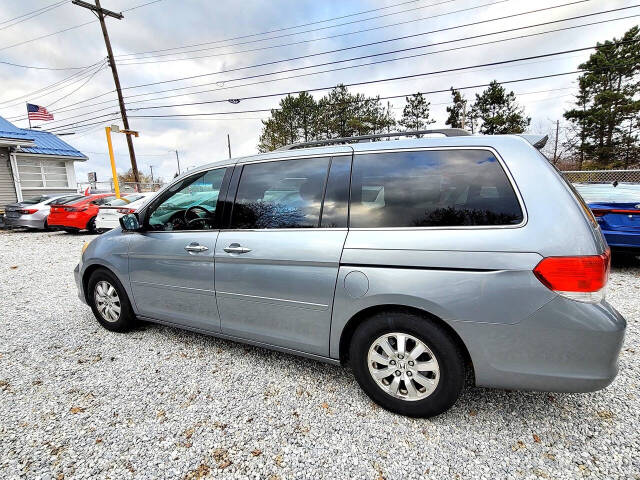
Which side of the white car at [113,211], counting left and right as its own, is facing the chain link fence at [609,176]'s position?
right

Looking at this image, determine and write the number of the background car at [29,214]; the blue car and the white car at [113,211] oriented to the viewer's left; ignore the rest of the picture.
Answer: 0

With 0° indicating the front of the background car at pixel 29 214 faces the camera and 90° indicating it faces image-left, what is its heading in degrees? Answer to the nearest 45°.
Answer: approximately 225°

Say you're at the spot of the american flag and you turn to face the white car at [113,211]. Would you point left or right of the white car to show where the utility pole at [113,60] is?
left

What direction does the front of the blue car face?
away from the camera

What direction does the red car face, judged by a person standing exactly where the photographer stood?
facing away from the viewer and to the right of the viewer

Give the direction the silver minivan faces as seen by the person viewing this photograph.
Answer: facing away from the viewer and to the left of the viewer

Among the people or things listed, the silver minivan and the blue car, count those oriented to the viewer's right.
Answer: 0

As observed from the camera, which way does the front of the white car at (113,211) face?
facing away from the viewer and to the right of the viewer

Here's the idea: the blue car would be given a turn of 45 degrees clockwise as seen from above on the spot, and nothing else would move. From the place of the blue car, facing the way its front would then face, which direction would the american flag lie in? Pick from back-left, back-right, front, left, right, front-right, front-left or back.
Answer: back-left

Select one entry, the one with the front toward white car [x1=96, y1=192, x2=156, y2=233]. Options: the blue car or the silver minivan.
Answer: the silver minivan

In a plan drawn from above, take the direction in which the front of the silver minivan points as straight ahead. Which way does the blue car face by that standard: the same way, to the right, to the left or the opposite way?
to the right

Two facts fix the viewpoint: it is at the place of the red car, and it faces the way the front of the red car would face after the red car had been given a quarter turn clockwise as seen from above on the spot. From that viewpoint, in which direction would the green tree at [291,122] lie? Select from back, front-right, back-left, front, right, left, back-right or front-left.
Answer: left

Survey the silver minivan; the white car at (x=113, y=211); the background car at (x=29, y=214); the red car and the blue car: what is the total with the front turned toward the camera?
0

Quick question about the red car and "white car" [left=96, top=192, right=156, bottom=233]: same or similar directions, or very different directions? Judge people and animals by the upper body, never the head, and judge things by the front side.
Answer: same or similar directions

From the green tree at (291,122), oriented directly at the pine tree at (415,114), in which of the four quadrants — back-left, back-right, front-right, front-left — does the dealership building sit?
back-right

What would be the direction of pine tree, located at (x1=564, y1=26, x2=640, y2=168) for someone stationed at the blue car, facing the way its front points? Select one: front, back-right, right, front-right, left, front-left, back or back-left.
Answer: front

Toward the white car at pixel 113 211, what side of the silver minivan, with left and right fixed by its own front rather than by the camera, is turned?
front

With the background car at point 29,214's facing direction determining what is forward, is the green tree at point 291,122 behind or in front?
in front
